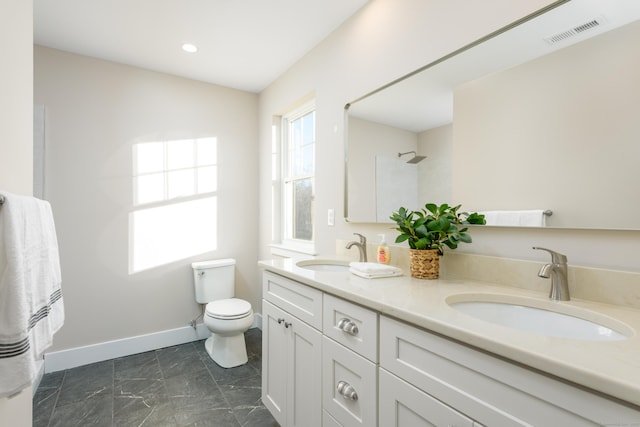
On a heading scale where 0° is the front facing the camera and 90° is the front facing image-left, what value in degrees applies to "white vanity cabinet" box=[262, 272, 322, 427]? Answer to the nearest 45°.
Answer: approximately 45°

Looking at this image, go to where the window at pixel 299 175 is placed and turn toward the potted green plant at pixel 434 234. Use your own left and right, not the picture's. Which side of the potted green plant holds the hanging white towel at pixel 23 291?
right

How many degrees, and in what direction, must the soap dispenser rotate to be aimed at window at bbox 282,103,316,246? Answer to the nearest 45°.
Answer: approximately 90° to its right
